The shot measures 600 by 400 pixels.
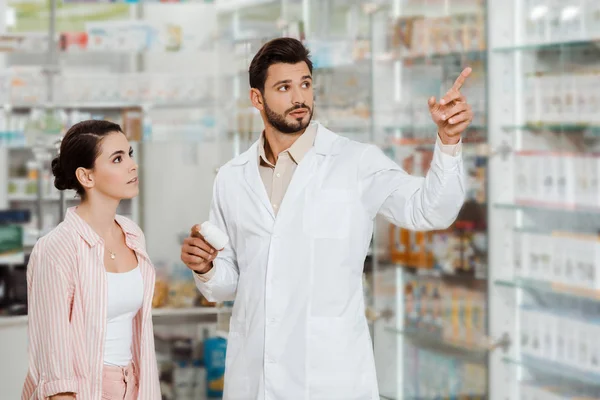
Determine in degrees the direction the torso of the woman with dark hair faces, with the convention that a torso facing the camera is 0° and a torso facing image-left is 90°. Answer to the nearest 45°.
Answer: approximately 315°

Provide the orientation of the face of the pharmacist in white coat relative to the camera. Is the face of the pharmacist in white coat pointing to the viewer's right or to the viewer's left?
to the viewer's right

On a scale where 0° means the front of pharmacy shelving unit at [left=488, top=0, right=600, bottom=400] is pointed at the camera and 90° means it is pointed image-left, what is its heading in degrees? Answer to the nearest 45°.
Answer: approximately 0°

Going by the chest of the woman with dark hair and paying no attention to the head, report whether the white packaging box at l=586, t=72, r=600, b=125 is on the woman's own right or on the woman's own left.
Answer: on the woman's own left

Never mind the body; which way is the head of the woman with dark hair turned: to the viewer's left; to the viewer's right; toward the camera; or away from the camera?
to the viewer's right
